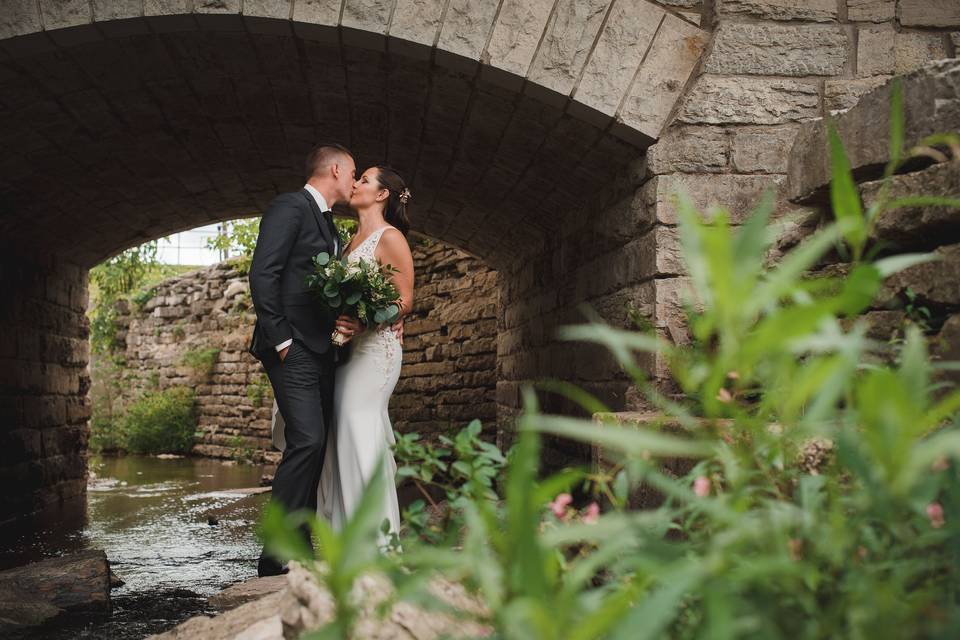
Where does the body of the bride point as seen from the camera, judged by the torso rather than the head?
to the viewer's left

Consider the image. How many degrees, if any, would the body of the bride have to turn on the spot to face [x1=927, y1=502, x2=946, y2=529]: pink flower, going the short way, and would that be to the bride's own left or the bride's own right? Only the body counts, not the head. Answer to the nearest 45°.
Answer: approximately 90° to the bride's own left

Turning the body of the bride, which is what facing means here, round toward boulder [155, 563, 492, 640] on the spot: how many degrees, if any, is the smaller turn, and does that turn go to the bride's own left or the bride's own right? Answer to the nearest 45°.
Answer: approximately 90° to the bride's own left

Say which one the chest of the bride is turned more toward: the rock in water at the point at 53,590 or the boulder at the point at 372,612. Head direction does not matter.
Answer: the rock in water

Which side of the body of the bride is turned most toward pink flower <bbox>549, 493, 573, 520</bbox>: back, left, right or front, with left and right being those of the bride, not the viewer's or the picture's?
left

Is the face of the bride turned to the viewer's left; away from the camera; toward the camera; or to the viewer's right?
to the viewer's left

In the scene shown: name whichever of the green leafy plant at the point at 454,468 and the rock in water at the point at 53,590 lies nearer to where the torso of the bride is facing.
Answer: the rock in water

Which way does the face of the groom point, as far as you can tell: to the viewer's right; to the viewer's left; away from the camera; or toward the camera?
to the viewer's right

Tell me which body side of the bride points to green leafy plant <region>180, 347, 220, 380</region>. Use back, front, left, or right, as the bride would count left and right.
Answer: right
